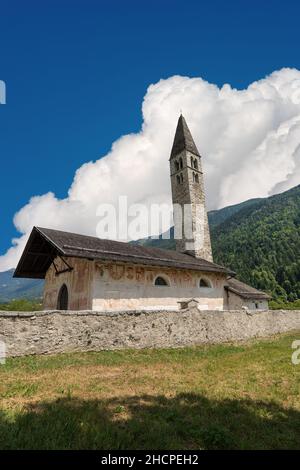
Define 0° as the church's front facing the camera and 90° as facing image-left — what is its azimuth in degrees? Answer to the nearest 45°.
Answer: approximately 45°
